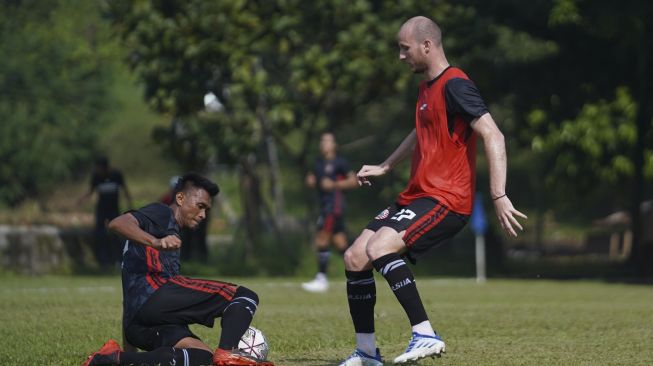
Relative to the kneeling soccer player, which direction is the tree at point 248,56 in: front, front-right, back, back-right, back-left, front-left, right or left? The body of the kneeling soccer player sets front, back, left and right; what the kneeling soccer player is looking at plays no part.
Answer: left

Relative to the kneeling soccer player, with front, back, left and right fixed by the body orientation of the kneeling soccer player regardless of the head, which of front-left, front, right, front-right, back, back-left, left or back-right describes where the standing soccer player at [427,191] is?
front

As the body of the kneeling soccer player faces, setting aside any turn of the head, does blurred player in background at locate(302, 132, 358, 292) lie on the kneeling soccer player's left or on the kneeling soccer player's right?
on the kneeling soccer player's left

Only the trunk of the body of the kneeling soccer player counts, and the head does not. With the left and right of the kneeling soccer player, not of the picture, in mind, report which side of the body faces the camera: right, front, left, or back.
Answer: right

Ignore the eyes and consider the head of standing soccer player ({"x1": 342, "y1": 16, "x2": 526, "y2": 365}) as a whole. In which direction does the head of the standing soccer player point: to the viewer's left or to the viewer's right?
to the viewer's left

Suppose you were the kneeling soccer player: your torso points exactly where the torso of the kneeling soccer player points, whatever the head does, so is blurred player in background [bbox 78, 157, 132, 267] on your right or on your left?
on your left

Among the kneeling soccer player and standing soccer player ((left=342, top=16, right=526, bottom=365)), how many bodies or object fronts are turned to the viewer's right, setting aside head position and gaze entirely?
1

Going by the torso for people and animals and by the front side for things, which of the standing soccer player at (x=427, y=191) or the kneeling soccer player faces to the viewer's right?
the kneeling soccer player

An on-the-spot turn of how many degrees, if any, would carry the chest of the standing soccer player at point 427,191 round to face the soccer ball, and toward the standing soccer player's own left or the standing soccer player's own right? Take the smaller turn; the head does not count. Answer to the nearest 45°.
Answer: approximately 45° to the standing soccer player's own right

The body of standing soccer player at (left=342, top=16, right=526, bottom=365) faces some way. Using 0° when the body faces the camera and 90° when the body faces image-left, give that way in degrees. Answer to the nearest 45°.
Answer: approximately 45°
